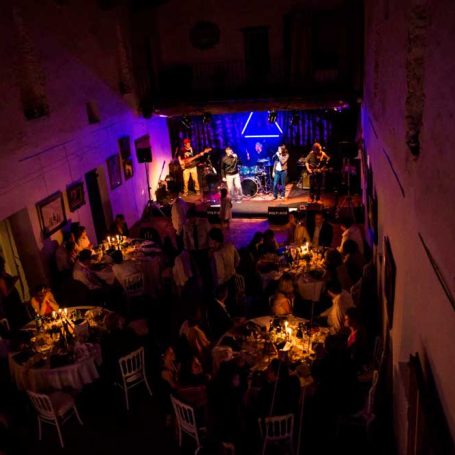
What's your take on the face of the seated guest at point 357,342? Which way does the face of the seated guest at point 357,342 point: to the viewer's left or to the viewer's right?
to the viewer's left

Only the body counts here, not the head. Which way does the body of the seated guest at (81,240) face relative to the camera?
to the viewer's right

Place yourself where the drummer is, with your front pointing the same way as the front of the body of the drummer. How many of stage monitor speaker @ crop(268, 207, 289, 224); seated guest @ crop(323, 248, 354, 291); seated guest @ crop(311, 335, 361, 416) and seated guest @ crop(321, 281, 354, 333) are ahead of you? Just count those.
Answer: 4

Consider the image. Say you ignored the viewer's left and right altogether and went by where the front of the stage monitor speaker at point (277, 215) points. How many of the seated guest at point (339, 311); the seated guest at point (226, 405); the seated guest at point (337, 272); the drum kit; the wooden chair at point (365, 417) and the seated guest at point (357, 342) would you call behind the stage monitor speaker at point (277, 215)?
5

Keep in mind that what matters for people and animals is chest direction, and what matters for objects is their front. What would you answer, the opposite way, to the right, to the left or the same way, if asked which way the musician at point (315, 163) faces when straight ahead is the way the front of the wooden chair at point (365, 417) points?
to the left

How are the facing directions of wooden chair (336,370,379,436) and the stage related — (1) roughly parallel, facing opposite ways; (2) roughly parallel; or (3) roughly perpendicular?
roughly perpendicular

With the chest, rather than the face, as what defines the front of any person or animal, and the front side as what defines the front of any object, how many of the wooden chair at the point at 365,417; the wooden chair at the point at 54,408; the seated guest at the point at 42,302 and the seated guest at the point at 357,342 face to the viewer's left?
2

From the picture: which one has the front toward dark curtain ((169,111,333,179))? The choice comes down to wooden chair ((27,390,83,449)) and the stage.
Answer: the wooden chair

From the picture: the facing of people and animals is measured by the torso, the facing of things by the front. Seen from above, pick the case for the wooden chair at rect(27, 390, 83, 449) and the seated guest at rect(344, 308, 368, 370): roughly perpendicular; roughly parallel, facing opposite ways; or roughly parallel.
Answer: roughly perpendicular

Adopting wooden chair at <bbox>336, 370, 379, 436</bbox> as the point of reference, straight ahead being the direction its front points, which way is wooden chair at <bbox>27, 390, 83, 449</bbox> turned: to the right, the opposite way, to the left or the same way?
to the right

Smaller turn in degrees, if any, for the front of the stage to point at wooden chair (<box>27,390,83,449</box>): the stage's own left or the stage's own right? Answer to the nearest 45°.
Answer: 0° — it already faces it

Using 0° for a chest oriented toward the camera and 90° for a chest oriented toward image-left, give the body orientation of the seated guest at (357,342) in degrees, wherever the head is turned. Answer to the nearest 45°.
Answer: approximately 90°

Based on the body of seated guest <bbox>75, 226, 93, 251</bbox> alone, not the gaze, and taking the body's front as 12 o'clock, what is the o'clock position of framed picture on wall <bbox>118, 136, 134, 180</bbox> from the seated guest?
The framed picture on wall is roughly at 10 o'clock from the seated guest.

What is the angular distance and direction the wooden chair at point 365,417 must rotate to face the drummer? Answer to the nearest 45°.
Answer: approximately 90° to its right

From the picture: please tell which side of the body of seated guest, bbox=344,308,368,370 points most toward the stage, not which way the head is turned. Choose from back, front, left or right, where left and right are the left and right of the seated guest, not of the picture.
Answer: right

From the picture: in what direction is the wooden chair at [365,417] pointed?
to the viewer's left

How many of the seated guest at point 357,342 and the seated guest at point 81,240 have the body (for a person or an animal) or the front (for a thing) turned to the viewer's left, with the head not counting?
1

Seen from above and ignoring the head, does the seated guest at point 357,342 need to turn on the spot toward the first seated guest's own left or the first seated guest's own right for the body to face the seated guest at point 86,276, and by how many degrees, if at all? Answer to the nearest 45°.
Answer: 0° — they already face them
